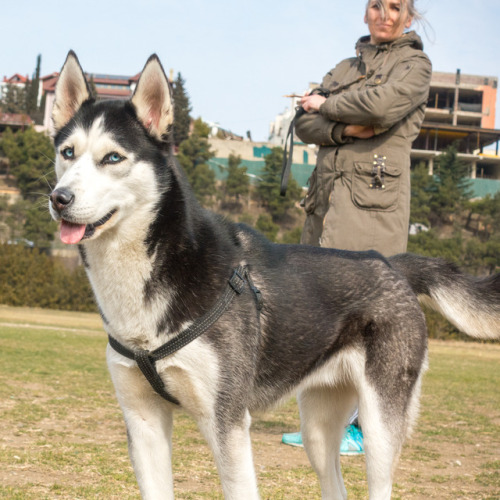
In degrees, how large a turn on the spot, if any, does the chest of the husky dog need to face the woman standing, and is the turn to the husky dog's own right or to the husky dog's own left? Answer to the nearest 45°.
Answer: approximately 180°

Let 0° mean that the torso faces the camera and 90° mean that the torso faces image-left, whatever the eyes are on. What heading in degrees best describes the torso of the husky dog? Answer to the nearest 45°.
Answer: approximately 45°

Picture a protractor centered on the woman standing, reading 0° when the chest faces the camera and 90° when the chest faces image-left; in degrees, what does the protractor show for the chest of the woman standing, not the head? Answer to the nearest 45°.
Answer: approximately 45°
